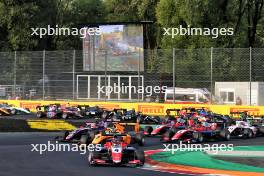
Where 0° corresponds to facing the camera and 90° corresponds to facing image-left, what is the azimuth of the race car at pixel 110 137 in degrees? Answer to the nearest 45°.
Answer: approximately 45°

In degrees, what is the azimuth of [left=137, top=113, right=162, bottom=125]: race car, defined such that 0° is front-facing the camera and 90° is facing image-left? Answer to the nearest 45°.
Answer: approximately 315°

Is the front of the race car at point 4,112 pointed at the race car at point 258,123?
yes

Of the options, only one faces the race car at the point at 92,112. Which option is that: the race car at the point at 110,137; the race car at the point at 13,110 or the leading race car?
the race car at the point at 13,110

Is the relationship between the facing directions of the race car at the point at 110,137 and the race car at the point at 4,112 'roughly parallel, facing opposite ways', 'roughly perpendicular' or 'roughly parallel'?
roughly perpendicular

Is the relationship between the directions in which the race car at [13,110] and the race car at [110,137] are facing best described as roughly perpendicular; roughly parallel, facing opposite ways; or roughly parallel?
roughly perpendicular

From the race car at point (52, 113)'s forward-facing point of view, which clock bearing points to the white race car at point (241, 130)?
The white race car is roughly at 12 o'clock from the race car.

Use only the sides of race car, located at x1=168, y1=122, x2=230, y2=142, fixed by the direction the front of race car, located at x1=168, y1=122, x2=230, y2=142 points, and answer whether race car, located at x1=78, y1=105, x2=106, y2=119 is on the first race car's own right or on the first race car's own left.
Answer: on the first race car's own right

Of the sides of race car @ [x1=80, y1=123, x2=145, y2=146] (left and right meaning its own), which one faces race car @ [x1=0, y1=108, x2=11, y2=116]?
right

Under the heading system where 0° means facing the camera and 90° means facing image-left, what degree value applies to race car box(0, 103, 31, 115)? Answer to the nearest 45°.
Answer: approximately 315°
